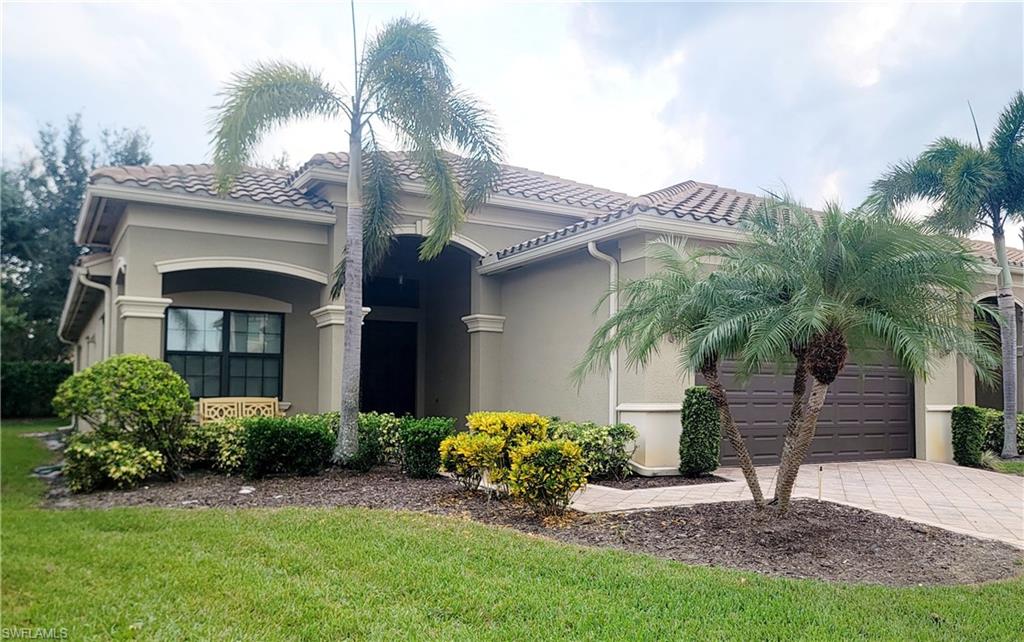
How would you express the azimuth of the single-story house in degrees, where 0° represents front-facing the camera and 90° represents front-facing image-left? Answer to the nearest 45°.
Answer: approximately 315°

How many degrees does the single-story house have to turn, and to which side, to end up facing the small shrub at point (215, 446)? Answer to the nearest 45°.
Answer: approximately 90° to its right

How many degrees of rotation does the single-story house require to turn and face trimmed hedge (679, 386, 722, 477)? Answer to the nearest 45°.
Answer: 0° — it already faces it

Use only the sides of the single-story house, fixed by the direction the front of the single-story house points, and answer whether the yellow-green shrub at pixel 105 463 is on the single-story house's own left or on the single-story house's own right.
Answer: on the single-story house's own right

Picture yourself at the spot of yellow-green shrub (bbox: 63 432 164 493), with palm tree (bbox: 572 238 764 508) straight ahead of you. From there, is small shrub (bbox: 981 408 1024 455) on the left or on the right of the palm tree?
left

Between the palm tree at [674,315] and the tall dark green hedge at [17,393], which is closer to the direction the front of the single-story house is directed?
the palm tree

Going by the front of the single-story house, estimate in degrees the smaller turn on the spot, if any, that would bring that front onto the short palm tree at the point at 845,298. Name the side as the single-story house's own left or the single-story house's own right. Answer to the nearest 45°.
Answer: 0° — it already faces it

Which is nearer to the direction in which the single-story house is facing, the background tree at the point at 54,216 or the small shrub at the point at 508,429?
the small shrub
